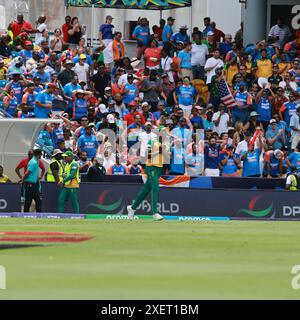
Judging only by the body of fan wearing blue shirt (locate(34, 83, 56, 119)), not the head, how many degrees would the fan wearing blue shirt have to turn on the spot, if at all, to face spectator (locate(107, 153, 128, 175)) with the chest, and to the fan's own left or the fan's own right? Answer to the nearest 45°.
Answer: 0° — they already face them

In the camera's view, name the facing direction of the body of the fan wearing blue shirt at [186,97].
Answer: toward the camera

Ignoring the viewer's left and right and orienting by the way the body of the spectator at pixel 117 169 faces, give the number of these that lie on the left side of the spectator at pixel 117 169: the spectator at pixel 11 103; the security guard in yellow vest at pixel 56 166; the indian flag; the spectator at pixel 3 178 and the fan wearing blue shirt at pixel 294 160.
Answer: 2

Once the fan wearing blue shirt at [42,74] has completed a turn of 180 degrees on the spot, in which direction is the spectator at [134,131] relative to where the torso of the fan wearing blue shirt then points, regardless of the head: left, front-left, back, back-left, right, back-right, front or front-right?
back-right

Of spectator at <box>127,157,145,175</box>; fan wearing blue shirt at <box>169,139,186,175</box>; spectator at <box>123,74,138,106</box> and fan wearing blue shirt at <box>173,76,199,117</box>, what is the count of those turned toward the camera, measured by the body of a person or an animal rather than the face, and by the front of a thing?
4

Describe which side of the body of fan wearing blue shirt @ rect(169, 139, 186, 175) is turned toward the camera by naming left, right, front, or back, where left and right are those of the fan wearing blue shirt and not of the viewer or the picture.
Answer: front

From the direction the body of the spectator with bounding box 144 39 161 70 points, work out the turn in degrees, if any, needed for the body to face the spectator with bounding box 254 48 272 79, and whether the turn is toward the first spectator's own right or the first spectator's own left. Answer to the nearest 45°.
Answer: approximately 90° to the first spectator's own left

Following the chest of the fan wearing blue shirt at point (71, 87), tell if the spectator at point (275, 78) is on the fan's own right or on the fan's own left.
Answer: on the fan's own left

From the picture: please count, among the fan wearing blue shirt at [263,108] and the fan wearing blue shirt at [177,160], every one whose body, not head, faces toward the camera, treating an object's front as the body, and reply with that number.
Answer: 2

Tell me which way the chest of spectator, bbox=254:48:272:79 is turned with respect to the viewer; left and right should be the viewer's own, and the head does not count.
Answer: facing the viewer

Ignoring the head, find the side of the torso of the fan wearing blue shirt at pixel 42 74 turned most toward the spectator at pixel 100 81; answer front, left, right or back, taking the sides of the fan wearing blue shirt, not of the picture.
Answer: left

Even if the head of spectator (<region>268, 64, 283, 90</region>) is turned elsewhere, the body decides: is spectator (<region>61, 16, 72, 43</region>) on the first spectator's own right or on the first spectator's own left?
on the first spectator's own right
